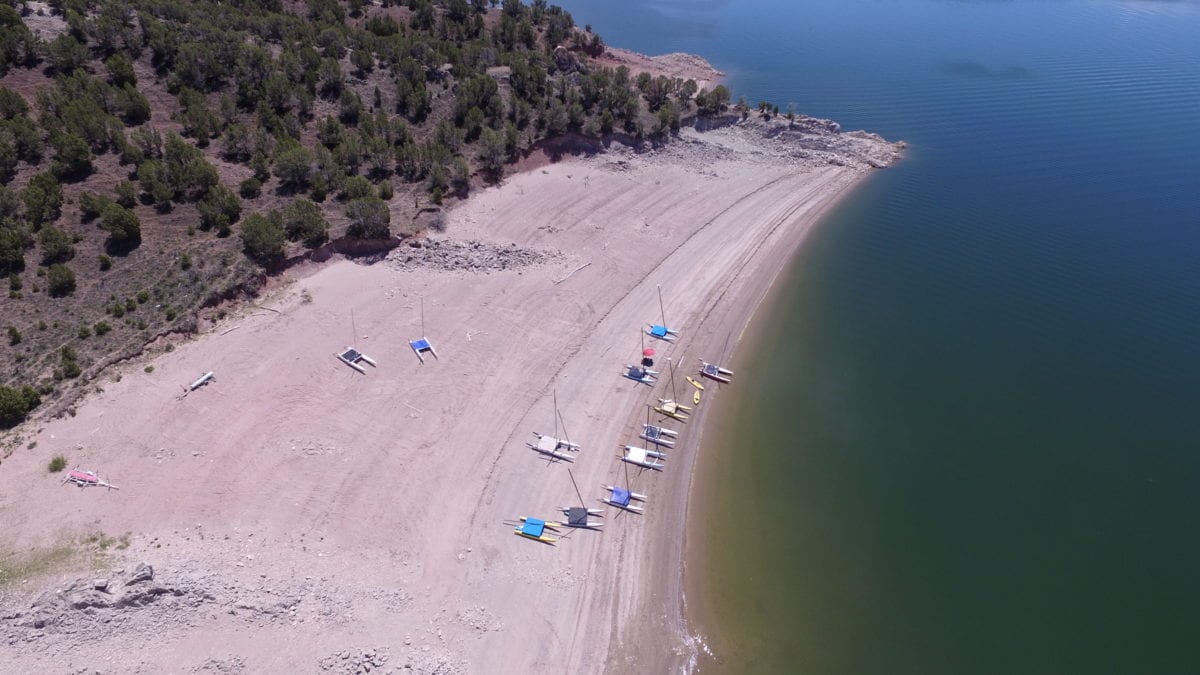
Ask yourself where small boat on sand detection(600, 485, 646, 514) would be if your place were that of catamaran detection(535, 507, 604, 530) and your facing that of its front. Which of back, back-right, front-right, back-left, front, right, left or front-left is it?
front-left

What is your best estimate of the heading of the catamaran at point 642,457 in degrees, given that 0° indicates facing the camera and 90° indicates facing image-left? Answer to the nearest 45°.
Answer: approximately 270°

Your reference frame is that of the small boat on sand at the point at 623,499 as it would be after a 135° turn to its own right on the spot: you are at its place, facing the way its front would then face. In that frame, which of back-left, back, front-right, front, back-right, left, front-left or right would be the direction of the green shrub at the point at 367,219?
right

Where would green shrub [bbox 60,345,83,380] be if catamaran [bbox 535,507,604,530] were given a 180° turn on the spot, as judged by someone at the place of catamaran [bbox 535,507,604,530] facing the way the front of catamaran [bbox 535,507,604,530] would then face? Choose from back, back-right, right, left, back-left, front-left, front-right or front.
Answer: front

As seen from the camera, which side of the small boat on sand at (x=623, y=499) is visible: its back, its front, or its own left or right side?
right

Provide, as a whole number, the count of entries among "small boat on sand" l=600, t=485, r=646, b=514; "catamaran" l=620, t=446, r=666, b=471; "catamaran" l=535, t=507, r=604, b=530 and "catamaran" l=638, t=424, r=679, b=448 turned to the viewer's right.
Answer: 4

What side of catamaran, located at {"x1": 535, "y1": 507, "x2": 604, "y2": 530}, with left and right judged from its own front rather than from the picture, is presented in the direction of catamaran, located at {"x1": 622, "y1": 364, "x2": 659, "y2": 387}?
left

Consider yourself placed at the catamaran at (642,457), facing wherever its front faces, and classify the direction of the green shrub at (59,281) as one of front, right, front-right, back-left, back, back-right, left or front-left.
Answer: back

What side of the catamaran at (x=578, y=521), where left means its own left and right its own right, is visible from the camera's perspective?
right

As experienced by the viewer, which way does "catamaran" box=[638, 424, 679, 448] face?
facing to the right of the viewer

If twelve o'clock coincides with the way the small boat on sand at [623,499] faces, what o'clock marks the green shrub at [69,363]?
The green shrub is roughly at 6 o'clock from the small boat on sand.

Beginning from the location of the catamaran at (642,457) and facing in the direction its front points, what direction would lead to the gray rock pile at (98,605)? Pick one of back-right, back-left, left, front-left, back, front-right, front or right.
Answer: back-right

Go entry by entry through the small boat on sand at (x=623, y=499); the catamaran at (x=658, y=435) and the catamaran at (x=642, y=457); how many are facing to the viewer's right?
3

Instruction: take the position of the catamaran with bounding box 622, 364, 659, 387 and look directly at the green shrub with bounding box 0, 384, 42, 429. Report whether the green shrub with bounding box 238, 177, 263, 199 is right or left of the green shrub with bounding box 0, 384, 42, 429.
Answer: right

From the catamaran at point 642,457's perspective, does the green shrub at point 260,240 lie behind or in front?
behind
